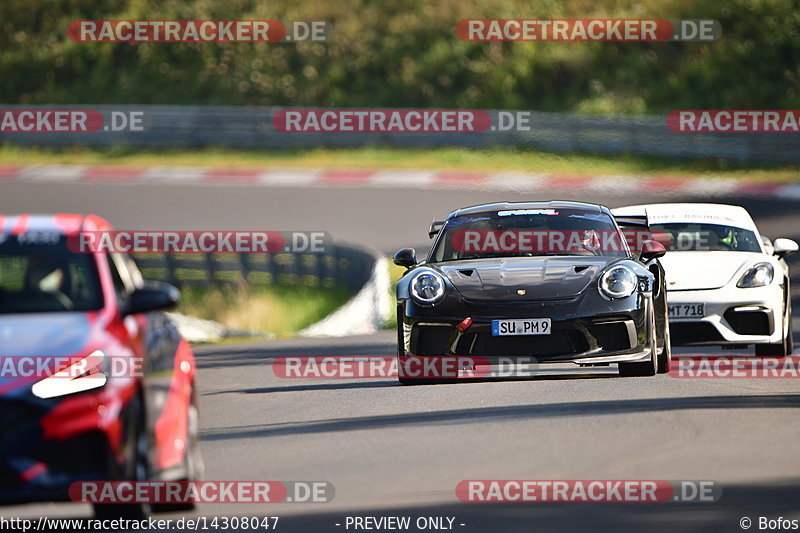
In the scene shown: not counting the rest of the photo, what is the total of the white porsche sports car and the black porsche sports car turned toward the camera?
2

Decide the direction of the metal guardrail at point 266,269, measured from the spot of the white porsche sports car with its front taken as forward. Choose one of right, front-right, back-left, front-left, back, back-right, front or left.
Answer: back-right

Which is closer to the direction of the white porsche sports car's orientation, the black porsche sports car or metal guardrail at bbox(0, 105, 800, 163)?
the black porsche sports car

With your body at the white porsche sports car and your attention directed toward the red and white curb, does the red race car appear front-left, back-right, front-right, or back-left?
back-left

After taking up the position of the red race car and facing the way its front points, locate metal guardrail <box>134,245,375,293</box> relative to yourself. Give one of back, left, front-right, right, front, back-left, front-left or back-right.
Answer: back

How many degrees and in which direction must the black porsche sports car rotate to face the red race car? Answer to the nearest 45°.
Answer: approximately 45° to its right

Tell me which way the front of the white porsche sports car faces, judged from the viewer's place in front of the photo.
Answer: facing the viewer

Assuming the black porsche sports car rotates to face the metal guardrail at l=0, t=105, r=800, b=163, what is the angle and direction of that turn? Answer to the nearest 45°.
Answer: approximately 180°

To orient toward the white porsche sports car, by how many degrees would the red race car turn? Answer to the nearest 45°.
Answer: approximately 135° to its left

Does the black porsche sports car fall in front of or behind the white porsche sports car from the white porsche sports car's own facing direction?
in front

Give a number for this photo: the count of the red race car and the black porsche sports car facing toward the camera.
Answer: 2

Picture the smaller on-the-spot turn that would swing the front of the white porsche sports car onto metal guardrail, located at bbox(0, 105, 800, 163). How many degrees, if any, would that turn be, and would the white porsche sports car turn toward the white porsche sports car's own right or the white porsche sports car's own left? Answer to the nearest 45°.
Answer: approximately 180°

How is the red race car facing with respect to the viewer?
toward the camera

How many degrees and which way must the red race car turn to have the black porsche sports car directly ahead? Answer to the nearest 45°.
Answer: approximately 135° to its left

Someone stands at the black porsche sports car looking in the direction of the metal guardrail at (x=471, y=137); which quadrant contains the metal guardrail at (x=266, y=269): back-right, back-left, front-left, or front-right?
front-left

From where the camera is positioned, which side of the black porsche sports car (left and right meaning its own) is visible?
front
